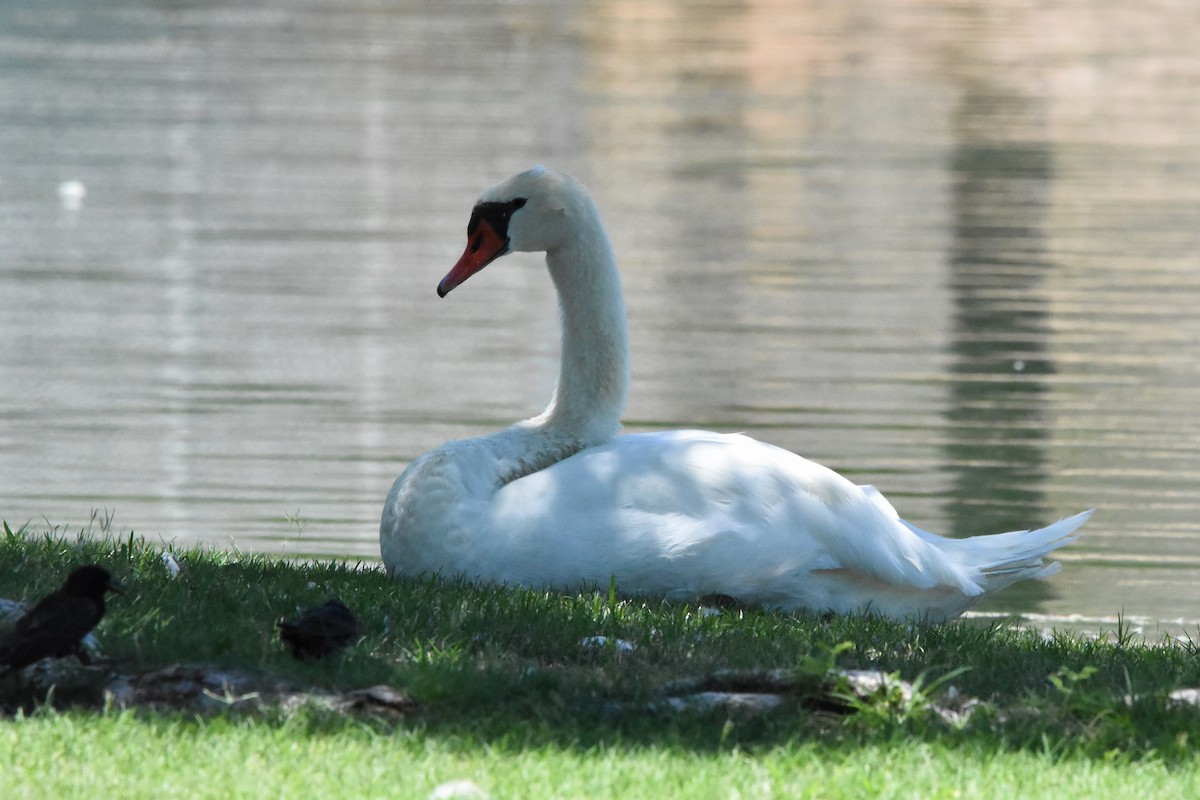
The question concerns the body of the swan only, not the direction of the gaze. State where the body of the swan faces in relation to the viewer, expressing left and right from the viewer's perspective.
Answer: facing to the left of the viewer

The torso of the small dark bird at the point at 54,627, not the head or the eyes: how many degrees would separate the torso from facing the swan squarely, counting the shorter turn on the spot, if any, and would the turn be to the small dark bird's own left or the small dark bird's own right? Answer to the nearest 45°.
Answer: approximately 45° to the small dark bird's own left

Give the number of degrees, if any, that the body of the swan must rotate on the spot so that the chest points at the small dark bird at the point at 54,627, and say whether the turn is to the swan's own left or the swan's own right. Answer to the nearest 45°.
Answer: approximately 45° to the swan's own left

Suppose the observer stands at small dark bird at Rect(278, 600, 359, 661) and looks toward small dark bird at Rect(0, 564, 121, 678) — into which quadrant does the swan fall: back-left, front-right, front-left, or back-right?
back-right

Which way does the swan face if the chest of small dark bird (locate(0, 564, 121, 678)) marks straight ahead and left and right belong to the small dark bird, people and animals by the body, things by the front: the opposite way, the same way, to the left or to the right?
the opposite way

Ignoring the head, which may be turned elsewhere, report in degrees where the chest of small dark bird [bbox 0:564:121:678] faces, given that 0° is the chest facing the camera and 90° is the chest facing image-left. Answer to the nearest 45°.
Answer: approximately 270°

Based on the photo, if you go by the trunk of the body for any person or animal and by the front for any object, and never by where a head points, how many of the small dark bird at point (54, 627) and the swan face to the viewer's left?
1

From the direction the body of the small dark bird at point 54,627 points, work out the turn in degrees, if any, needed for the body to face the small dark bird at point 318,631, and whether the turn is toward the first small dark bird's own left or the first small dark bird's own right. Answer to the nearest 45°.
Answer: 0° — it already faces it

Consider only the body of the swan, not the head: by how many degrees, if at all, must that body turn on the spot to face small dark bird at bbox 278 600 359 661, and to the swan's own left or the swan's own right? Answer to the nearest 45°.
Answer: approximately 45° to the swan's own left
